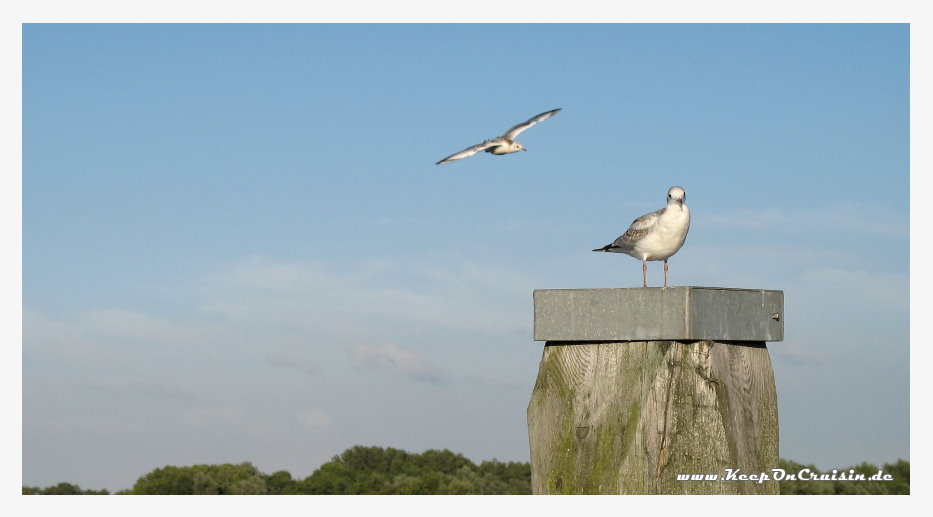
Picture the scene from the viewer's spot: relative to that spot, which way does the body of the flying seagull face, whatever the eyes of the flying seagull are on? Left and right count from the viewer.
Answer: facing the viewer and to the right of the viewer

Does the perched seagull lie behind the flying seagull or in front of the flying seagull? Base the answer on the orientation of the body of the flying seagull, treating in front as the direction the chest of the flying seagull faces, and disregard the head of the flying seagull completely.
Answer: in front

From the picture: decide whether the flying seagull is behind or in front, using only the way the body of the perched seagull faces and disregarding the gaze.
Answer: behind

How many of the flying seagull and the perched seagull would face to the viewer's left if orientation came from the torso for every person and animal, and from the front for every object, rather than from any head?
0

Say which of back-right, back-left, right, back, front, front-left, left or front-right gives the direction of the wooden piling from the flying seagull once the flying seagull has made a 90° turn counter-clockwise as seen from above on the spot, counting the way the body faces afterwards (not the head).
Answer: back-right
